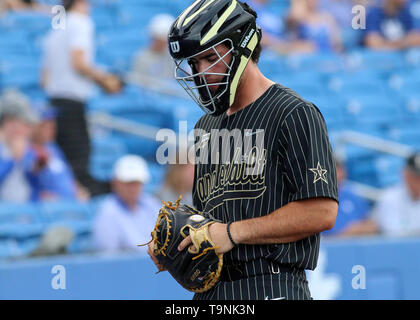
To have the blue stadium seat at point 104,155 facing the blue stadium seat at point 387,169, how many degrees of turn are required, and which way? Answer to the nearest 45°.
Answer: approximately 90° to its left

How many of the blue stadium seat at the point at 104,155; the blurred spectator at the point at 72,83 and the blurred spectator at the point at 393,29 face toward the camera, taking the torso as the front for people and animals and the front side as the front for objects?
2

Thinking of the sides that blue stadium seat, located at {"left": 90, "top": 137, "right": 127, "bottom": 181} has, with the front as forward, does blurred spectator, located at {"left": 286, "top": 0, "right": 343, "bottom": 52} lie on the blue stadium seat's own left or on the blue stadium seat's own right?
on the blue stadium seat's own left

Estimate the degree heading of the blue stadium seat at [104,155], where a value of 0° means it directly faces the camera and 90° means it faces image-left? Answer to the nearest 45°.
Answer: approximately 0°

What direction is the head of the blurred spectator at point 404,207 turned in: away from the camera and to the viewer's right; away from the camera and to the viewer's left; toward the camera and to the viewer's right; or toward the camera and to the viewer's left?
toward the camera and to the viewer's left

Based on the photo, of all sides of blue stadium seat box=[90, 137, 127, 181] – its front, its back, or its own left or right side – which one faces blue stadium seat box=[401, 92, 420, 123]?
left

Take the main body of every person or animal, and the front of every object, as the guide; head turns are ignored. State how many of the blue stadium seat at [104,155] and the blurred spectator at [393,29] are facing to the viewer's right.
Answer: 0

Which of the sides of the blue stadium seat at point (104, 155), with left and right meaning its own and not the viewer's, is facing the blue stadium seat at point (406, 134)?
left

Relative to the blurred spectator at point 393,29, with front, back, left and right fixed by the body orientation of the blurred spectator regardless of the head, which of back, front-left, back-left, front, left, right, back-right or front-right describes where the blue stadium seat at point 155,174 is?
front-right
